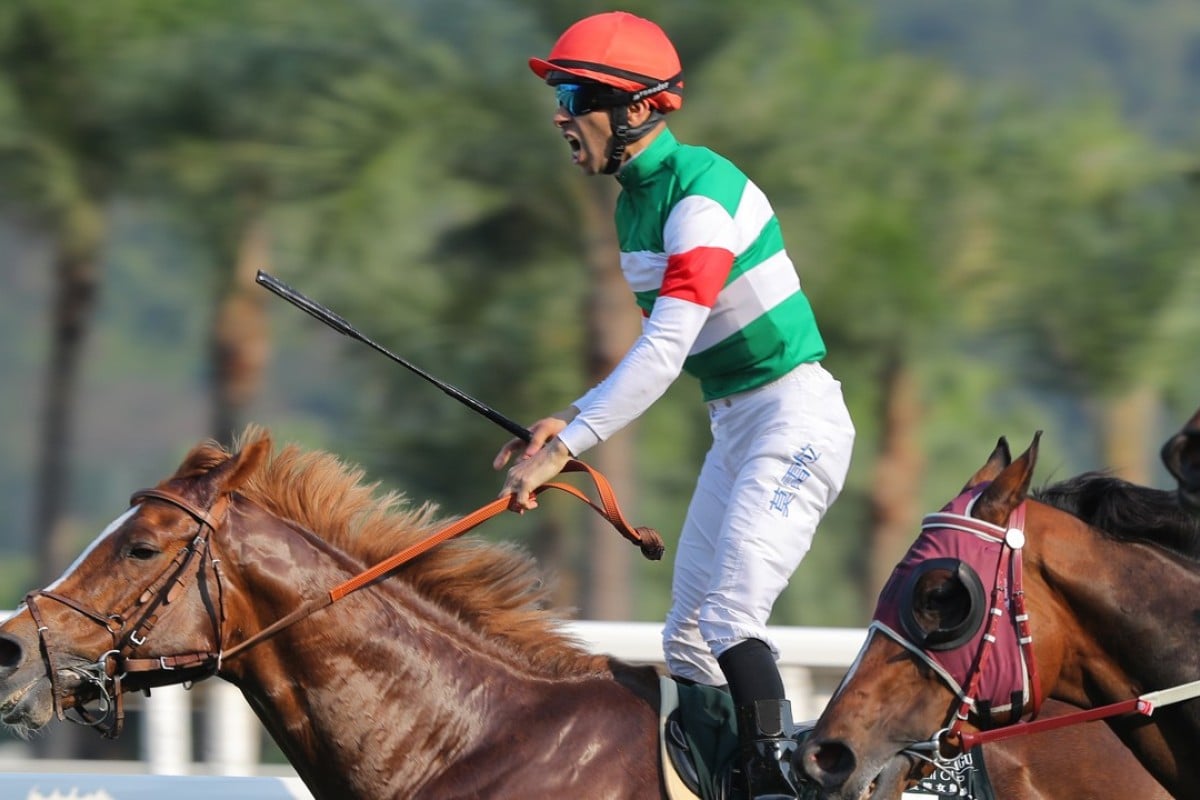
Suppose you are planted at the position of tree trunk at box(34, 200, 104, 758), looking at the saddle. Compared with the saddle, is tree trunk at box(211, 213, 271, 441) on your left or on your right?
left

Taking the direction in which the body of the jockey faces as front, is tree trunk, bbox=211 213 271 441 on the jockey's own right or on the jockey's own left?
on the jockey's own right

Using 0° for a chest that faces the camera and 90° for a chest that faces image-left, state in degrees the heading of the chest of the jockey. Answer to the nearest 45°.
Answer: approximately 90°

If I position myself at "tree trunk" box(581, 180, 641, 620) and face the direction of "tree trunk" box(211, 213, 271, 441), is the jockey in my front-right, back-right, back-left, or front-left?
back-left

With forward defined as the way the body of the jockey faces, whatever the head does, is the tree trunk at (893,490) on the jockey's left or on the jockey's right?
on the jockey's right

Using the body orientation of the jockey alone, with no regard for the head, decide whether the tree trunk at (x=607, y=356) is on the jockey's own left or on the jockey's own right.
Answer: on the jockey's own right

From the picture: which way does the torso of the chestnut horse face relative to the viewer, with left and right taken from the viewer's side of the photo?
facing to the left of the viewer
